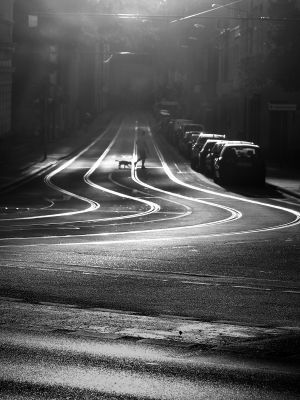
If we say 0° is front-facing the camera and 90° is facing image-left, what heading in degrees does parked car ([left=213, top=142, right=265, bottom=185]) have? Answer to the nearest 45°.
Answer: approximately 180°

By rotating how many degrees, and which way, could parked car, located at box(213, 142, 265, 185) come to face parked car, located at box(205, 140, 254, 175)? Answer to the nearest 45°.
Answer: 0° — it already faces it
